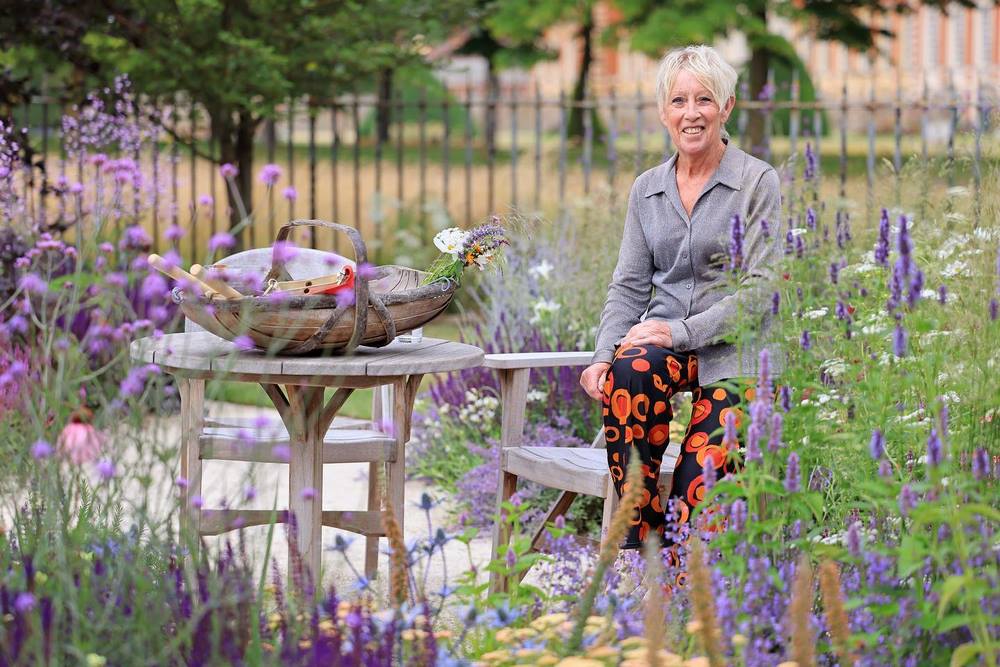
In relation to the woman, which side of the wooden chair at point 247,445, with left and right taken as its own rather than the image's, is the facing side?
left

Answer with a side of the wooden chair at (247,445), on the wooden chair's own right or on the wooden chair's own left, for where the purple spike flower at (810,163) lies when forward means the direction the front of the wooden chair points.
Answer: on the wooden chair's own left

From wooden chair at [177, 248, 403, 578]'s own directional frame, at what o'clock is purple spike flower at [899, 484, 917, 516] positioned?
The purple spike flower is roughly at 11 o'clock from the wooden chair.

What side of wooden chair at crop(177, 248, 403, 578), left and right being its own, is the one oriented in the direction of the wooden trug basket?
front

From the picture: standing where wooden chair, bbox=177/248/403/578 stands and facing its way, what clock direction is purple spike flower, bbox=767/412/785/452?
The purple spike flower is roughly at 11 o'clock from the wooden chair.

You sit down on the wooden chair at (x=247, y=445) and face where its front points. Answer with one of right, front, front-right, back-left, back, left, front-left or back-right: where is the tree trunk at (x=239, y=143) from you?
back

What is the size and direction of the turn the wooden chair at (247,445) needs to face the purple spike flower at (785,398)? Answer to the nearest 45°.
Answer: approximately 45° to its left

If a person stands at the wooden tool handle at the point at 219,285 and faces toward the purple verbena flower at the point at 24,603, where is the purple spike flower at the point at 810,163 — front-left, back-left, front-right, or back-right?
back-left

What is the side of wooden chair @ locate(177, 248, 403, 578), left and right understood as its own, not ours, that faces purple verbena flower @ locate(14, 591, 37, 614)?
front

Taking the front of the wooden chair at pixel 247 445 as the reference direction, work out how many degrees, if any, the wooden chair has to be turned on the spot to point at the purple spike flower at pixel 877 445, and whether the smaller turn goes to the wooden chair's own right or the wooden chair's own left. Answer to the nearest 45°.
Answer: approximately 45° to the wooden chair's own left

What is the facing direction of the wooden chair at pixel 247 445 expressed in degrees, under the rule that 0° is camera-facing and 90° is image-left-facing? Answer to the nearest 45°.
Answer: approximately 0°

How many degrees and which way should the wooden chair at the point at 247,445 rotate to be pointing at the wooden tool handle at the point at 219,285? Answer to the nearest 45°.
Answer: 0° — it already faces it

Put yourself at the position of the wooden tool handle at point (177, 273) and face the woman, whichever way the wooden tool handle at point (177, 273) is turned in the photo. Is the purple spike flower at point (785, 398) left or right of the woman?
right
